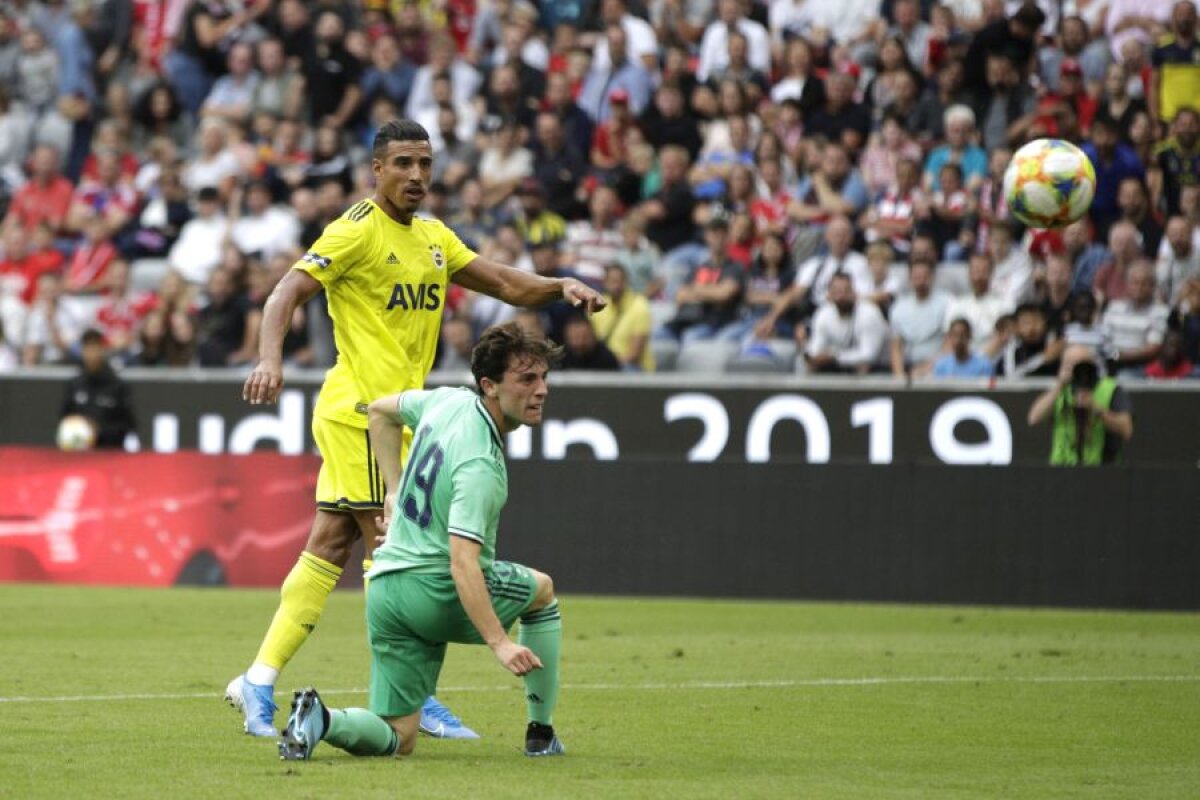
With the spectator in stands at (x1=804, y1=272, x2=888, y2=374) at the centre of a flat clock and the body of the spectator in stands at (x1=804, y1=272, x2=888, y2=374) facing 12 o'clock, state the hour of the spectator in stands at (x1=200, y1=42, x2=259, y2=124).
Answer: the spectator in stands at (x1=200, y1=42, x2=259, y2=124) is roughly at 4 o'clock from the spectator in stands at (x1=804, y1=272, x2=888, y2=374).

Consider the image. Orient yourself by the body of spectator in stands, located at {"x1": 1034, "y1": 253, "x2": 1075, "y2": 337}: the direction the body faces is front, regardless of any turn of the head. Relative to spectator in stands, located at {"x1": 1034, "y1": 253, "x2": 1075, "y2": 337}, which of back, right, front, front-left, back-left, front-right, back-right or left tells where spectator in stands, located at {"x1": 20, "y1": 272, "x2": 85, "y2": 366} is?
right

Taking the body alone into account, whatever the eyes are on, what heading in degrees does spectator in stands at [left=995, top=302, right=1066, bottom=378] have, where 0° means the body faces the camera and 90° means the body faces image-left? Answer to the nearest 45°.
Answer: approximately 0°

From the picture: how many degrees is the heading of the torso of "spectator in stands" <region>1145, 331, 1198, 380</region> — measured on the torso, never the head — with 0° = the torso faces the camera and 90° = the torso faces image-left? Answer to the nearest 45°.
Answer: approximately 0°

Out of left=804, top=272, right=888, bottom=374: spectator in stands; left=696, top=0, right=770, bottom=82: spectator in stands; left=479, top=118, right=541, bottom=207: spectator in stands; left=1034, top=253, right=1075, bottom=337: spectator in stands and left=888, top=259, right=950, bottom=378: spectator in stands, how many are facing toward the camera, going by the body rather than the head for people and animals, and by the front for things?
5

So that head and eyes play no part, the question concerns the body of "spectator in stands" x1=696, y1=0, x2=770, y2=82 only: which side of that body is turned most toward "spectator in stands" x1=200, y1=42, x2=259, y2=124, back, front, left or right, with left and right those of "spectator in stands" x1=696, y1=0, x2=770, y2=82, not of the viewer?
right

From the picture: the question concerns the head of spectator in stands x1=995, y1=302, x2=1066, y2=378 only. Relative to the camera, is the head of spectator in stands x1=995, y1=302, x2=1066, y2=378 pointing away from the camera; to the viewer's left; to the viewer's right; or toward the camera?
toward the camera

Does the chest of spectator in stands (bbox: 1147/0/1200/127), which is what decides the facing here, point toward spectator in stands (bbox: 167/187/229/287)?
no

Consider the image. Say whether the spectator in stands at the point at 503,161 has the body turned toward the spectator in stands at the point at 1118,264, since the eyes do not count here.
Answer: no

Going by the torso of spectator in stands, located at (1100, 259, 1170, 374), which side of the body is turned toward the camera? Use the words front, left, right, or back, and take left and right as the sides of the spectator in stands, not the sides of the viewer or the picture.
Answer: front

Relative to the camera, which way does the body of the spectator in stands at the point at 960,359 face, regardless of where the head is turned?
toward the camera

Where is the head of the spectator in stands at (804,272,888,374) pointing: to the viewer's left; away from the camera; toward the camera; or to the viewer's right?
toward the camera

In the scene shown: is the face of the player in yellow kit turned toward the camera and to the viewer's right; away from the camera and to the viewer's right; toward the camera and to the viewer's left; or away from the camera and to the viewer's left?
toward the camera and to the viewer's right

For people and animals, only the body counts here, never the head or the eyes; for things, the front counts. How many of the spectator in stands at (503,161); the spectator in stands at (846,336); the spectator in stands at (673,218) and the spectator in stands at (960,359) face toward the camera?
4

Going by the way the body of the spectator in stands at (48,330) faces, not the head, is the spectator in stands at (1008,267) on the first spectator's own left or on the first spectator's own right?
on the first spectator's own left

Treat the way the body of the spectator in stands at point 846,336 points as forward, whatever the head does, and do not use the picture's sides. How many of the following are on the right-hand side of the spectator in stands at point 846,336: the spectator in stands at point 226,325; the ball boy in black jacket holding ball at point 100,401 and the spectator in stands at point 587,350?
3

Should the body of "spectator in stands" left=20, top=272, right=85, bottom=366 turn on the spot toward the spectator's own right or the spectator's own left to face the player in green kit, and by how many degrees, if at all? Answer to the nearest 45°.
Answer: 0° — they already face them

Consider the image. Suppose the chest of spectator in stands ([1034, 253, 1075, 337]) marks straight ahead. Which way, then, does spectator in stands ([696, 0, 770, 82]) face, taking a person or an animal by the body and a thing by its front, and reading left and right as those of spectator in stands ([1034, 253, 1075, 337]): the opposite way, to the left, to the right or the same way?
the same way

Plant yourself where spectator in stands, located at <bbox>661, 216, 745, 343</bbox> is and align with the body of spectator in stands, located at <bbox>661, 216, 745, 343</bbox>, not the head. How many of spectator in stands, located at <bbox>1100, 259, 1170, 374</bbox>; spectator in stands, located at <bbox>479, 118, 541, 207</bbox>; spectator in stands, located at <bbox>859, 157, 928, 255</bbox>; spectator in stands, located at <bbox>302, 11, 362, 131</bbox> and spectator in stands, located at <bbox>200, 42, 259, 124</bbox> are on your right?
3
